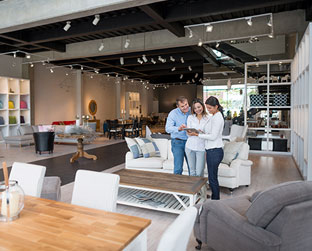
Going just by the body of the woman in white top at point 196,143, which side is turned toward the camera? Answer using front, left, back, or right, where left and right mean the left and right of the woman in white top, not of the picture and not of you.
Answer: front

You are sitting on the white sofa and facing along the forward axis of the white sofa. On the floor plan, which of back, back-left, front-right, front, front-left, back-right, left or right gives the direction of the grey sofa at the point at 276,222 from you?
front-left

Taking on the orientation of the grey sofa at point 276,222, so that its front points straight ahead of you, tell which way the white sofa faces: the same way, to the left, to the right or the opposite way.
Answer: to the left

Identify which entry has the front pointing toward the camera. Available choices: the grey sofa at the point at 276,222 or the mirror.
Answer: the mirror

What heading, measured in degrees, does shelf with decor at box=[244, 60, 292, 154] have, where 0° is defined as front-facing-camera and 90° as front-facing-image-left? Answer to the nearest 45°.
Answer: approximately 0°

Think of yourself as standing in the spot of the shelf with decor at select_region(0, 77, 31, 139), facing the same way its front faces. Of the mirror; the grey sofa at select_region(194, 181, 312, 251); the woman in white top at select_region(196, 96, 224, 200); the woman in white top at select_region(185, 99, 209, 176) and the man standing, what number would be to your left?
1

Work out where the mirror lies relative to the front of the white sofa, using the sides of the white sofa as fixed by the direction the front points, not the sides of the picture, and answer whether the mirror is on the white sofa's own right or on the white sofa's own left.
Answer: on the white sofa's own right

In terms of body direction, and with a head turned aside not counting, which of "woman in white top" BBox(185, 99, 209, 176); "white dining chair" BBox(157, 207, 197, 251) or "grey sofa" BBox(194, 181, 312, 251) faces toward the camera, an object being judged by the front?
the woman in white top

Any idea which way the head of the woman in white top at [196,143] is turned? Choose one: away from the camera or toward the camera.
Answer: toward the camera

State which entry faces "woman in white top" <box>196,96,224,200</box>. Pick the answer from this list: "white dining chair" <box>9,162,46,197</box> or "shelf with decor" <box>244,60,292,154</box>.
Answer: the shelf with decor

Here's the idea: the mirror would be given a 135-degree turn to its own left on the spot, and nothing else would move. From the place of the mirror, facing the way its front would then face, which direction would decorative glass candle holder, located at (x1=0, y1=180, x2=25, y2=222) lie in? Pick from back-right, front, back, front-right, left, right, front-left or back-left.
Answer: back-right

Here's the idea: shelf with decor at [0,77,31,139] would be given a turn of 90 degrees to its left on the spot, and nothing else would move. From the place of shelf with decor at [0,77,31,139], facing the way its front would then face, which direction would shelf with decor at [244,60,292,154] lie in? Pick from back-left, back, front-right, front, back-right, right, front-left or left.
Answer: right

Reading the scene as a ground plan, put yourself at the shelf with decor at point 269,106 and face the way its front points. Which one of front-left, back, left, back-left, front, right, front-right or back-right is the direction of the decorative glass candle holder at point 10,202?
front

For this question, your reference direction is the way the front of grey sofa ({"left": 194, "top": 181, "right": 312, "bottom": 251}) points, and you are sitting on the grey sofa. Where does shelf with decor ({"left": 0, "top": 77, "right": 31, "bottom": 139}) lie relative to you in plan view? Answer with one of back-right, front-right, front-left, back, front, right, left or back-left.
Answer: front
